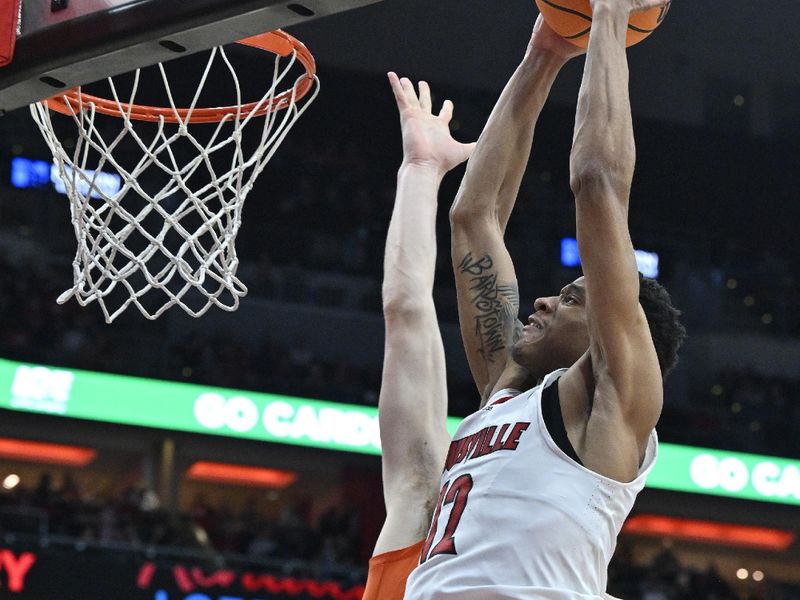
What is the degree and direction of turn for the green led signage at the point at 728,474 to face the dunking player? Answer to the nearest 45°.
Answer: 0° — it already faces them

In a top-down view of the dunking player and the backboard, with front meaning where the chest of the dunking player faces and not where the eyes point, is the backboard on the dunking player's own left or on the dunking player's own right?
on the dunking player's own right

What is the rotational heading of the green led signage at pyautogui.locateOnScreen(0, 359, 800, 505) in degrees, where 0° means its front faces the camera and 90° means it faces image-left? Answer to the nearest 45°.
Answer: approximately 0°

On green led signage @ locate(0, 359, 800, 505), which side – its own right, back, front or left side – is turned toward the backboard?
front

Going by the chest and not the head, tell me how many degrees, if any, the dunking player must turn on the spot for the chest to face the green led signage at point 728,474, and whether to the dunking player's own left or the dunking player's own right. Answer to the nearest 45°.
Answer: approximately 135° to the dunking player's own right

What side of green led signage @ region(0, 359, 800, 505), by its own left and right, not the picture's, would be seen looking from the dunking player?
front
